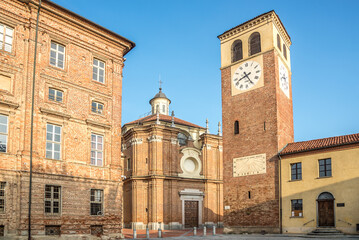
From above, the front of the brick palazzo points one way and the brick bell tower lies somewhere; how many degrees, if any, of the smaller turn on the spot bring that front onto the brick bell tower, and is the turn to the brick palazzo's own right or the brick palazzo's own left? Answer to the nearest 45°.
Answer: approximately 90° to the brick palazzo's own left

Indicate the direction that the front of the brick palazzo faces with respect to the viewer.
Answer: facing the viewer and to the right of the viewer

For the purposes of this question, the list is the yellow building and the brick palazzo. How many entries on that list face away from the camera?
0

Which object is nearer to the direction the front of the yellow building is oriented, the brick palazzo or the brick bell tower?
the brick palazzo

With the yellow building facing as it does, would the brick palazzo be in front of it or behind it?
in front

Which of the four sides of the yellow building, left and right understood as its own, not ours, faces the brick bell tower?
right
